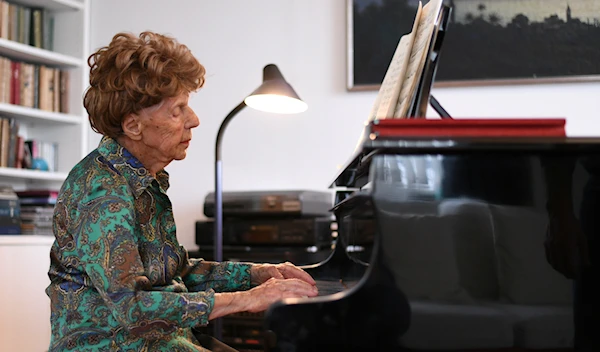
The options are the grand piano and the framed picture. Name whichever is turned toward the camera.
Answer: the framed picture

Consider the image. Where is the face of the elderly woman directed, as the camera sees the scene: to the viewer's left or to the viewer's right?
to the viewer's right

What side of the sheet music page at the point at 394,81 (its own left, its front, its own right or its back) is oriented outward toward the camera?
left

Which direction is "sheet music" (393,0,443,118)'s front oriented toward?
to the viewer's left

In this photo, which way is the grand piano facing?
to the viewer's left

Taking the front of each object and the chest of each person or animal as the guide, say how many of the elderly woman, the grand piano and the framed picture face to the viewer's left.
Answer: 1

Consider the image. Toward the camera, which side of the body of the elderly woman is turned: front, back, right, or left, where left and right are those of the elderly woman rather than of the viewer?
right

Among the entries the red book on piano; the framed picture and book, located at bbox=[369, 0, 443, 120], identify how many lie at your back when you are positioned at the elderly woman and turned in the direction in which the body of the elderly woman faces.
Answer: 0

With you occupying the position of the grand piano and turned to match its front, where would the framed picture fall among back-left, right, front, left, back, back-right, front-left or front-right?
right

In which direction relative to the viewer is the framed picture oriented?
toward the camera

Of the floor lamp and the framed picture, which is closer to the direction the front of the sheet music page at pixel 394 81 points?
the floor lamp
